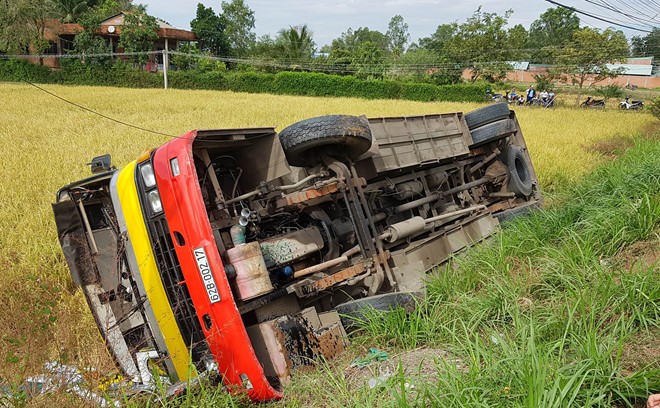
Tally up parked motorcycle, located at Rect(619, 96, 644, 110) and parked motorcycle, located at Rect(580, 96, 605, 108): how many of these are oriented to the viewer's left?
2

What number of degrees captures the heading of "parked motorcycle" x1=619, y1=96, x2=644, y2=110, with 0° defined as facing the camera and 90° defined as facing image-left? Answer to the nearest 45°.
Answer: approximately 90°

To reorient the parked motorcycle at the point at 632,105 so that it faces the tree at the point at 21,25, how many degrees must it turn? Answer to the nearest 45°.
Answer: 0° — it already faces it

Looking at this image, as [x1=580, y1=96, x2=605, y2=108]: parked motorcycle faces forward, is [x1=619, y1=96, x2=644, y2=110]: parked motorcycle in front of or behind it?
behind

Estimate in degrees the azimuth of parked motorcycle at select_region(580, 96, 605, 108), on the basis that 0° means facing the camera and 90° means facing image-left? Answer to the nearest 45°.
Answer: approximately 90°
